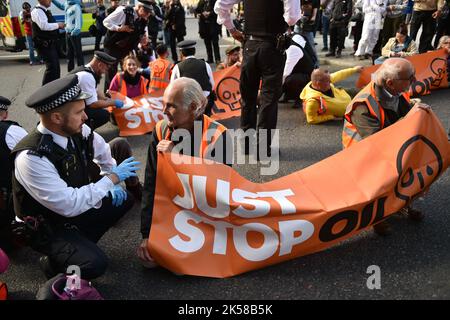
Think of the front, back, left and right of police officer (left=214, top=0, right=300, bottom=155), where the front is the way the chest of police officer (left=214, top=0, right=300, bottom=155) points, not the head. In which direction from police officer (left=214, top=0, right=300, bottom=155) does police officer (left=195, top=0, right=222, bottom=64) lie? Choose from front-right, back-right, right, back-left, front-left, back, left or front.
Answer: front

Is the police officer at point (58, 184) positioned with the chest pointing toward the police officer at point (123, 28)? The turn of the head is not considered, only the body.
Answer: no

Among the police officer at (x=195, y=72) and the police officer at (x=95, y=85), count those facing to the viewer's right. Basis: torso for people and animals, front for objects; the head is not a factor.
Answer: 1

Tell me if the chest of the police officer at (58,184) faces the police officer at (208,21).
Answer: no

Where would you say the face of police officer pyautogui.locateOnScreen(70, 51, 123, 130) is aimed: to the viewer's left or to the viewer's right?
to the viewer's right

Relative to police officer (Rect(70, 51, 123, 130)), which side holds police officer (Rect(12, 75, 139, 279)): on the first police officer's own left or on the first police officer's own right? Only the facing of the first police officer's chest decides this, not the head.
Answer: on the first police officer's own right

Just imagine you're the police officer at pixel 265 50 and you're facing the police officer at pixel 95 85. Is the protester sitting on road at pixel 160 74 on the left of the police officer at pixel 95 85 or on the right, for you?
right

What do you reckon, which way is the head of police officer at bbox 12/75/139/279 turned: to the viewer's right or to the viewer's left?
to the viewer's right

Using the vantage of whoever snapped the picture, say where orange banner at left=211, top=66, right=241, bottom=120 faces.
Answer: facing the viewer

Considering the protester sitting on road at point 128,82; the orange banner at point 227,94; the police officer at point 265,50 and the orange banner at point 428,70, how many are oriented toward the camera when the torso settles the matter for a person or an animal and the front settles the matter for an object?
3

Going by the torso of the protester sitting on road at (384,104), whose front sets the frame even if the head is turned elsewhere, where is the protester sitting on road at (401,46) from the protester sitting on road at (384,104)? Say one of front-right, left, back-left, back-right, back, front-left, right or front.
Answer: back-left

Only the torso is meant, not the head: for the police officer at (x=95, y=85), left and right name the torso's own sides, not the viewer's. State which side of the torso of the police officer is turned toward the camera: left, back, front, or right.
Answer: right

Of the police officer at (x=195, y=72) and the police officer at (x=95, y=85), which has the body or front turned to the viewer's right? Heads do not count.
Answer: the police officer at (x=95, y=85)
